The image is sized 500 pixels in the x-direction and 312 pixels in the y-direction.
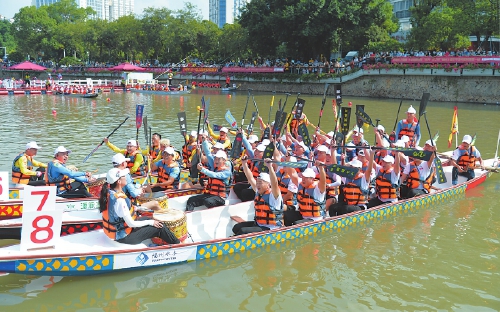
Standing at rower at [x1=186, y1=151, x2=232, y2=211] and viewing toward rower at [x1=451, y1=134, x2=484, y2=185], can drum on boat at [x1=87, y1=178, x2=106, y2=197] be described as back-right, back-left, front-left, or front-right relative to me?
back-left

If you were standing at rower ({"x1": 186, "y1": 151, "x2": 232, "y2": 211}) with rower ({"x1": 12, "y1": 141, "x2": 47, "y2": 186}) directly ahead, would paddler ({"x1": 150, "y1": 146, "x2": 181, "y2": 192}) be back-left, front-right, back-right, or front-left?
front-right

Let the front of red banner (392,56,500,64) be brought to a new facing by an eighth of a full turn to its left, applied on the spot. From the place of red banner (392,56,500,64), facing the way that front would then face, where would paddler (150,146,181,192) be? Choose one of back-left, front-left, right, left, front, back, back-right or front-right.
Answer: front-right

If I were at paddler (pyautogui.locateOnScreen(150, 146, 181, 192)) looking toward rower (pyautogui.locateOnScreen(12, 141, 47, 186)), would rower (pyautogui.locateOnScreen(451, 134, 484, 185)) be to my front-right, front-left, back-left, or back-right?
back-right

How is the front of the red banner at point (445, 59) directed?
toward the camera

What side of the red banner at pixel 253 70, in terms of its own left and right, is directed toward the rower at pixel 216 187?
front

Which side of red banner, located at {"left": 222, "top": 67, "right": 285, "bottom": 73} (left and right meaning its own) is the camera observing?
front

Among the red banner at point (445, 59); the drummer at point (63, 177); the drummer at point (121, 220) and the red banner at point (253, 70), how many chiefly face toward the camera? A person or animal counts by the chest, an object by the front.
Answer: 2

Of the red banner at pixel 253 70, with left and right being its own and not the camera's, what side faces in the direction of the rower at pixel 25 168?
front

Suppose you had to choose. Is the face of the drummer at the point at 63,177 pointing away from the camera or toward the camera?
toward the camera

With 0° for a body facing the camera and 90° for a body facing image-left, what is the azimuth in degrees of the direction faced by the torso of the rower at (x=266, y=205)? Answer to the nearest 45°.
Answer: approximately 45°
